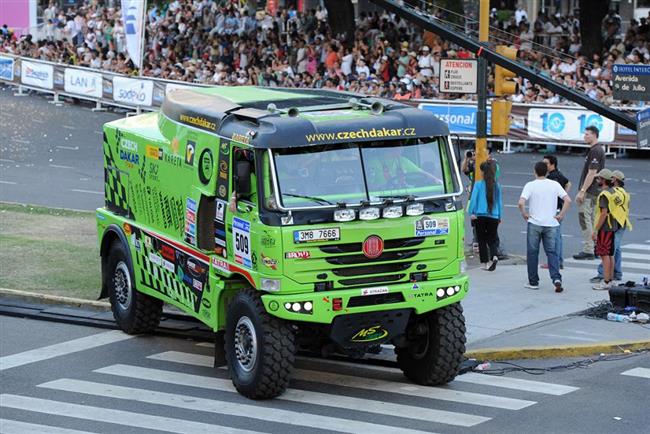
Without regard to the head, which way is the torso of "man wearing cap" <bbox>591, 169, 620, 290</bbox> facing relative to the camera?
to the viewer's left

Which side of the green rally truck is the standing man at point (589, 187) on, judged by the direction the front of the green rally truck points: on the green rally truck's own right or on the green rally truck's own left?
on the green rally truck's own left

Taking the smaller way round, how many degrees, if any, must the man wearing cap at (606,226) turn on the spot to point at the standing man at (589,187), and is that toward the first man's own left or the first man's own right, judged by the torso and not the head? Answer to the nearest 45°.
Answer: approximately 90° to the first man's own right

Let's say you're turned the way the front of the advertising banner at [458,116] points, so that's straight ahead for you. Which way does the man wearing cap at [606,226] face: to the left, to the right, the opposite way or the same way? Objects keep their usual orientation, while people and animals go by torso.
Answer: to the right

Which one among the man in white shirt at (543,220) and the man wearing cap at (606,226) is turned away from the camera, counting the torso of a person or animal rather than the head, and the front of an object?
the man in white shirt

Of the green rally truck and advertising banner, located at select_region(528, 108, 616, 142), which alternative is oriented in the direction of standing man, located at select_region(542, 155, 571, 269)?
the advertising banner

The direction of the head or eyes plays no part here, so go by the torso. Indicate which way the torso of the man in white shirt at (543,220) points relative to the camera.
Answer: away from the camera

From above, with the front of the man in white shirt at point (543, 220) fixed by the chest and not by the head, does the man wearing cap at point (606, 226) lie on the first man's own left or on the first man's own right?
on the first man's own right

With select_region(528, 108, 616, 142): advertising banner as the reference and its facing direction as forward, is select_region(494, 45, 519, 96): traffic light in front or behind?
in front

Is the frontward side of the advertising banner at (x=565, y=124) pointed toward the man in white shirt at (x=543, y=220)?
yes

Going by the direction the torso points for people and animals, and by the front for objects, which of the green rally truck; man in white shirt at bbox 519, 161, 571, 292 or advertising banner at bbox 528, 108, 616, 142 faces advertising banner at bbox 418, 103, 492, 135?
the man in white shirt

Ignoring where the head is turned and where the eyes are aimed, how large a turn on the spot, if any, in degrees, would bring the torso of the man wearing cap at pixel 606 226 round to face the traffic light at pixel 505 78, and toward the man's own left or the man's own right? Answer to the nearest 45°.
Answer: approximately 45° to the man's own right
